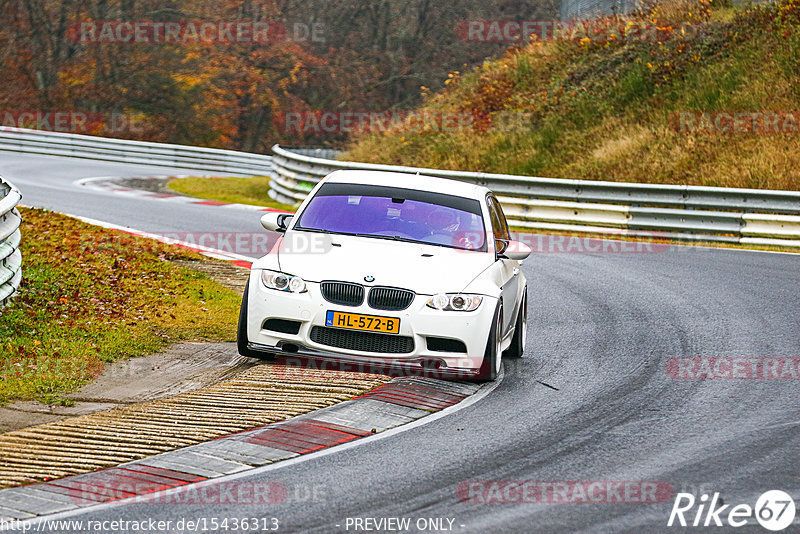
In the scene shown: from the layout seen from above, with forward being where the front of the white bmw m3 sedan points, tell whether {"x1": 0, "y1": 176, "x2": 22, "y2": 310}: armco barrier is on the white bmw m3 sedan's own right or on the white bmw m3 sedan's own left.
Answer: on the white bmw m3 sedan's own right

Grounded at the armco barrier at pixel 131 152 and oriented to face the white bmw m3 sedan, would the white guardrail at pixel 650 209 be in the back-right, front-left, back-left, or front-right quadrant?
front-left

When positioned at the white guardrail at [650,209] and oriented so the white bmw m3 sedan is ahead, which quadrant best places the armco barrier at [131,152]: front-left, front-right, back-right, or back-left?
back-right

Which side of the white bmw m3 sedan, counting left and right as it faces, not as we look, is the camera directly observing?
front

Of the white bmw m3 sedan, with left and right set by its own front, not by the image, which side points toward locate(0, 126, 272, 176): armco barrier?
back

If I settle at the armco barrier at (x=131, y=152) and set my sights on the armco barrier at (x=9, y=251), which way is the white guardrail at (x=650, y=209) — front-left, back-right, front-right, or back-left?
front-left

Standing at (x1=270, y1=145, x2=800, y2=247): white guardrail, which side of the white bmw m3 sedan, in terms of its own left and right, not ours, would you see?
back

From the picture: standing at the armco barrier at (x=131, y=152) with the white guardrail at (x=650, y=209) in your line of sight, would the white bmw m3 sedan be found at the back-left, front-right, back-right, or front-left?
front-right
